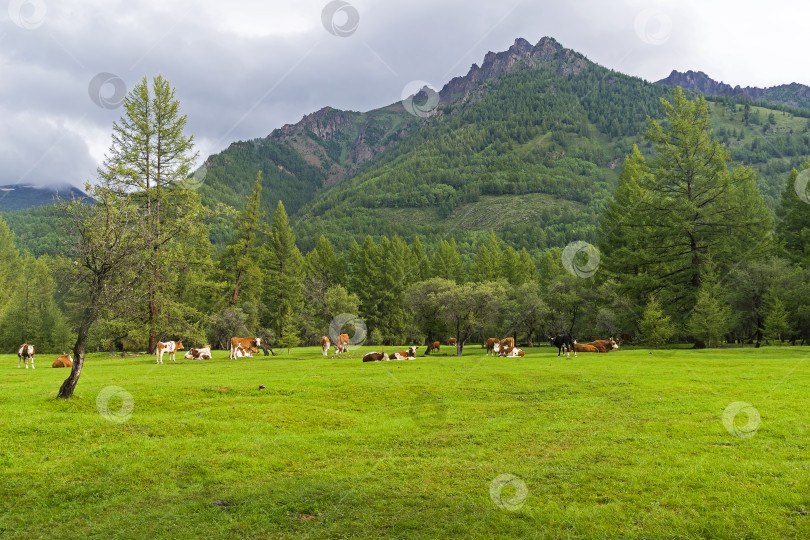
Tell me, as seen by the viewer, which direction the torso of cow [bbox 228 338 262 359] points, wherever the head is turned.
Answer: to the viewer's right

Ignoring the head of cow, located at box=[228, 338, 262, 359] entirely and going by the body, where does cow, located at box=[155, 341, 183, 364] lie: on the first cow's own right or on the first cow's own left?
on the first cow's own right

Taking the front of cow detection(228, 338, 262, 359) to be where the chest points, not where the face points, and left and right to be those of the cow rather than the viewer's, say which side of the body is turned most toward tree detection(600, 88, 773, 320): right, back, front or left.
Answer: front

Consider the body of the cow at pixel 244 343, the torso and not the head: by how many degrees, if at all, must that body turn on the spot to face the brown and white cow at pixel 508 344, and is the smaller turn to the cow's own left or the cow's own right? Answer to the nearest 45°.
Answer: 0° — it already faces it

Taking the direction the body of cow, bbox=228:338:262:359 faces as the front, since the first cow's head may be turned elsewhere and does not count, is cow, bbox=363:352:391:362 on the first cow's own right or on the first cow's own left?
on the first cow's own right

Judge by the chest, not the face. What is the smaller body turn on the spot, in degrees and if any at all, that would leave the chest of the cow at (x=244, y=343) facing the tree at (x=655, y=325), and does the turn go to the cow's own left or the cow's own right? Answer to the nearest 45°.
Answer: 0° — it already faces it

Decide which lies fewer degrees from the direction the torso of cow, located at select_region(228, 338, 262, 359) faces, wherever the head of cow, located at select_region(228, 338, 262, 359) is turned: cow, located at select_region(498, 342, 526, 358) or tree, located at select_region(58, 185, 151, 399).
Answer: the cow

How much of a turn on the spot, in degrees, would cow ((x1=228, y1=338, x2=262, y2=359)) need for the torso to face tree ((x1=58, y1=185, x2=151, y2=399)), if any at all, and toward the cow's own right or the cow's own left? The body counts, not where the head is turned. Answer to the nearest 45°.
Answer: approximately 90° to the cow's own right

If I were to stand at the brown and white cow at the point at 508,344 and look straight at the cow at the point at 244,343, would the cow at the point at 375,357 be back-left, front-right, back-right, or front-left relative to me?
front-left

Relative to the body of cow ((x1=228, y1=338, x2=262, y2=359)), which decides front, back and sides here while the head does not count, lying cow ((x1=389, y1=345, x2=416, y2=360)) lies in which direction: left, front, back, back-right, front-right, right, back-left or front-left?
front-right

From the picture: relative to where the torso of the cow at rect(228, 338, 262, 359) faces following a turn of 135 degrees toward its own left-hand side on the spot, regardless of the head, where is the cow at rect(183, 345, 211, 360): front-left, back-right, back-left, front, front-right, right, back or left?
left

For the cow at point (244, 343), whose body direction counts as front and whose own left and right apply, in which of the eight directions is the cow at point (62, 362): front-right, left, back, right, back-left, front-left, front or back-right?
back-right
